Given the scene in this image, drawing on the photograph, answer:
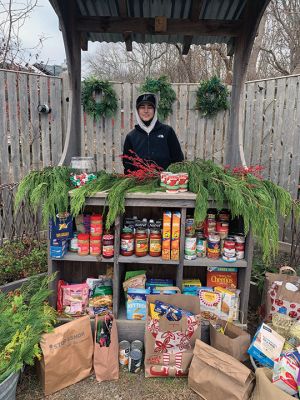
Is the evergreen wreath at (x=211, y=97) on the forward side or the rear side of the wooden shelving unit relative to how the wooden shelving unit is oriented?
on the rear side

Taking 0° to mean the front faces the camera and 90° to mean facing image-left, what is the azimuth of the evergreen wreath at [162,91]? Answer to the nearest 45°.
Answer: approximately 0°

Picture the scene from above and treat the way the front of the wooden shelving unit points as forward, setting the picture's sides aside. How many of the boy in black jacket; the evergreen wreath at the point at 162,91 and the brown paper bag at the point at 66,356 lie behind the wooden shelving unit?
2

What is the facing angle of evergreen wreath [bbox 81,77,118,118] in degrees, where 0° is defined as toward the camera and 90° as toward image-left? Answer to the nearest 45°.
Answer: approximately 0°

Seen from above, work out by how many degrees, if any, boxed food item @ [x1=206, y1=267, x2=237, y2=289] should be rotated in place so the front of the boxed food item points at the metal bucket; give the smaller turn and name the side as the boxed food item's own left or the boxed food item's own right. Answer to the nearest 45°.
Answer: approximately 45° to the boxed food item's own right

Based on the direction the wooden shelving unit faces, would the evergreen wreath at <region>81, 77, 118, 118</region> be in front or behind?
behind

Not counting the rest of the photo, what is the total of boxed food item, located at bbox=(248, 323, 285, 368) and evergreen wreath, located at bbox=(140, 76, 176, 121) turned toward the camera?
2
